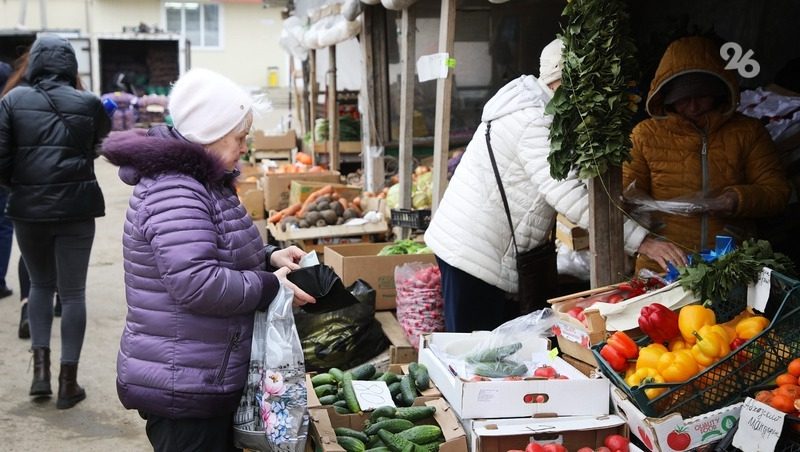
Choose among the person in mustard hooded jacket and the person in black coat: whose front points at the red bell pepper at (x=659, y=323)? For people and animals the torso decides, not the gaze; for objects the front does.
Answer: the person in mustard hooded jacket

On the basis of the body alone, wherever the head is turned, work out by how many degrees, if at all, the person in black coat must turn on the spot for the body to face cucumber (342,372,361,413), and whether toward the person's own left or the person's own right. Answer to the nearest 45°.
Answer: approximately 135° to the person's own right

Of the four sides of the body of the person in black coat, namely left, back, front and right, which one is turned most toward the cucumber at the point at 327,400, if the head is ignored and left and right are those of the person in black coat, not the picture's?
back

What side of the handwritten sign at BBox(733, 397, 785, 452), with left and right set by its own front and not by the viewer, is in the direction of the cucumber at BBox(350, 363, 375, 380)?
right

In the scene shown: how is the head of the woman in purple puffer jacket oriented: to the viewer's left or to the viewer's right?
to the viewer's right

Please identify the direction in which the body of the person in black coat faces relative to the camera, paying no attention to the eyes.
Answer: away from the camera

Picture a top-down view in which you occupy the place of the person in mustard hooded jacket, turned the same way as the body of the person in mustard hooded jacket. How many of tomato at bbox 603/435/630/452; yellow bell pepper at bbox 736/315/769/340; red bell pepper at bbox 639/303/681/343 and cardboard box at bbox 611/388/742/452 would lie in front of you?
4

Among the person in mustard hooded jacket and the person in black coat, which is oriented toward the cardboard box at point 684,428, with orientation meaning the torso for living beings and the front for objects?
the person in mustard hooded jacket

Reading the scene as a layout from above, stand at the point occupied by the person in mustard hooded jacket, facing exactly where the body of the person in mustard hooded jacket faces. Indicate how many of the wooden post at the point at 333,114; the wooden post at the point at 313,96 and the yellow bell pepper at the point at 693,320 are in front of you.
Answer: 1

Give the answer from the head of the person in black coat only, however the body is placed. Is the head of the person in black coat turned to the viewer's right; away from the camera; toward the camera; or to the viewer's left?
away from the camera

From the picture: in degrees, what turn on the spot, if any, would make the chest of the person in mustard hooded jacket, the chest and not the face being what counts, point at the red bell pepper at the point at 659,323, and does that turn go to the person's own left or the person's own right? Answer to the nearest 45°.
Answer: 0° — they already face it

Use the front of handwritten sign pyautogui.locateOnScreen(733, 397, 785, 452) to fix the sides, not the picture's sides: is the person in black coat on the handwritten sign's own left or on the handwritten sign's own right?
on the handwritten sign's own right

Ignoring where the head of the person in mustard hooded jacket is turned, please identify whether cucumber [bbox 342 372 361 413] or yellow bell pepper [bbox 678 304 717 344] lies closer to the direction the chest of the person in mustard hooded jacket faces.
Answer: the yellow bell pepper

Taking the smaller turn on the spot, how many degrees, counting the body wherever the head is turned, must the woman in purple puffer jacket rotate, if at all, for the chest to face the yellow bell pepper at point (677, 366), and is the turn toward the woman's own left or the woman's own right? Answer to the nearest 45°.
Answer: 0° — they already face it

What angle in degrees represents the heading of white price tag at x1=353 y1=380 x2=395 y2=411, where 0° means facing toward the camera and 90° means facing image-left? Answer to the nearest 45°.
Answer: approximately 0°
